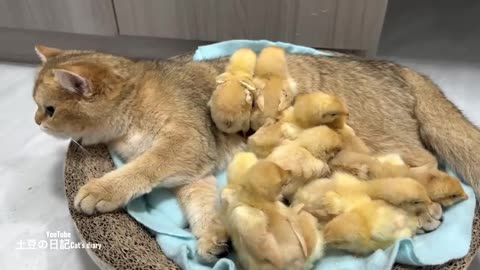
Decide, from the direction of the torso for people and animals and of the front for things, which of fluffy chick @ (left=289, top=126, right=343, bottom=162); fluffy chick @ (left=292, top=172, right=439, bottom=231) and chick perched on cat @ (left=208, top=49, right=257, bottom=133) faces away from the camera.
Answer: the chick perched on cat

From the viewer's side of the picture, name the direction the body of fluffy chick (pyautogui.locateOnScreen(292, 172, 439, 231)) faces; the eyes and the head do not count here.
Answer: to the viewer's right

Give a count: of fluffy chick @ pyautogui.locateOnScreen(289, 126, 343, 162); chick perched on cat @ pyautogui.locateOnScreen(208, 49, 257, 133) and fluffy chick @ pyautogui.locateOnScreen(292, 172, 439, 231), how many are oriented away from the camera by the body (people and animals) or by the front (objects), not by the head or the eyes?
1

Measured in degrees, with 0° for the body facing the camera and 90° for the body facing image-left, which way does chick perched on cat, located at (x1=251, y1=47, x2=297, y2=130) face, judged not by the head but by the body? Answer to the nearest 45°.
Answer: approximately 180°

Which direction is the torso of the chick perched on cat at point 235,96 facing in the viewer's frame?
away from the camera

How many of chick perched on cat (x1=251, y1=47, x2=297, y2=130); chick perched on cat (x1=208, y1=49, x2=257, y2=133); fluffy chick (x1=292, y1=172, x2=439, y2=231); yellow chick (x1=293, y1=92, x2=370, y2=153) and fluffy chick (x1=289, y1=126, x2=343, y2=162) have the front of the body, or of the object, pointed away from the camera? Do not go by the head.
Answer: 2
